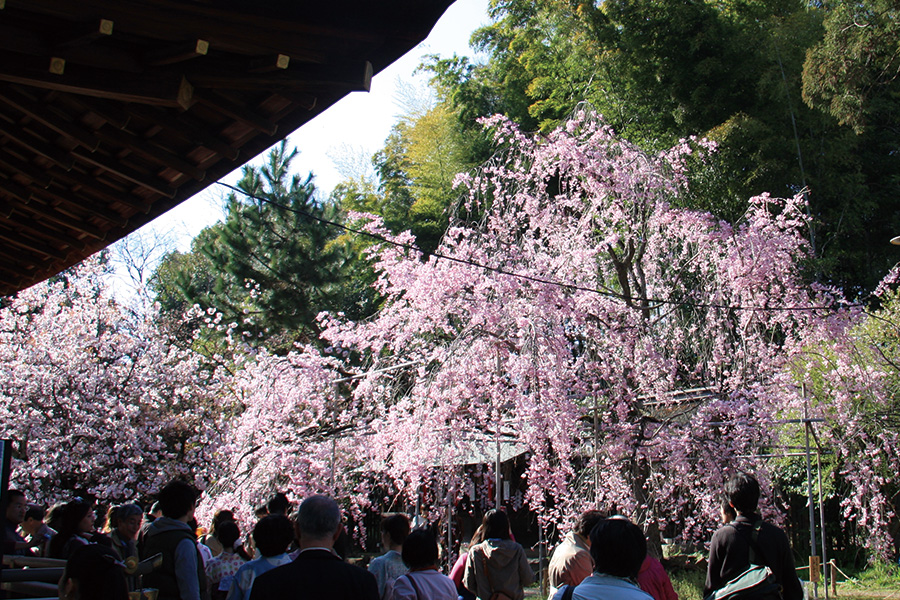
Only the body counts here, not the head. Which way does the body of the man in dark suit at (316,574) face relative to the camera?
away from the camera

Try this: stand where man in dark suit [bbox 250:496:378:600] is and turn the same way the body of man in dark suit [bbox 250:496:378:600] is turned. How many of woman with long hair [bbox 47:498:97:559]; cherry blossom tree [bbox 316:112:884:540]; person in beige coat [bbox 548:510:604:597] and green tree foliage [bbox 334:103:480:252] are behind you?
0

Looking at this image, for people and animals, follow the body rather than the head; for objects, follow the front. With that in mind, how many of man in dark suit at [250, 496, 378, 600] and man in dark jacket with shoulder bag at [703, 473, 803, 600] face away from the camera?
2

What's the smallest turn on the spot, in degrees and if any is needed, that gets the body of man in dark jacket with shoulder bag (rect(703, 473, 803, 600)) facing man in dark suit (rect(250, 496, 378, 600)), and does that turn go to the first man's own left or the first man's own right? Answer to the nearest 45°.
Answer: approximately 135° to the first man's own left

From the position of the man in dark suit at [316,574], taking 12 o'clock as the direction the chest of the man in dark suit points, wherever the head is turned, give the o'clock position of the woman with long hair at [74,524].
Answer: The woman with long hair is roughly at 11 o'clock from the man in dark suit.

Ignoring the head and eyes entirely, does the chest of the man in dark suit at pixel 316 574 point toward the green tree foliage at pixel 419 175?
yes

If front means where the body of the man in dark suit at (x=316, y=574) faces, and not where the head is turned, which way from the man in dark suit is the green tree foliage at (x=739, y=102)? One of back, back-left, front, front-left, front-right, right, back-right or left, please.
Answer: front-right

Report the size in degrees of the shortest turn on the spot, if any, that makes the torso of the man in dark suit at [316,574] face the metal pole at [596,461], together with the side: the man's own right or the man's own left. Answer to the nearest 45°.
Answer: approximately 45° to the man's own right

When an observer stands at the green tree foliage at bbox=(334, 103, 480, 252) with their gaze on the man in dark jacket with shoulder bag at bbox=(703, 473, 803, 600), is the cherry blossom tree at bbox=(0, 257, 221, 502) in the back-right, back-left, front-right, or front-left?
front-right

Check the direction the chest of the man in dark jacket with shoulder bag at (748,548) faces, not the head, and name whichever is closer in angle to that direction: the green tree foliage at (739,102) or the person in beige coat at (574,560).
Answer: the green tree foliage

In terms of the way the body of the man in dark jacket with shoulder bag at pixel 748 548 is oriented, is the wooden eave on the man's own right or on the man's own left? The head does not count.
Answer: on the man's own left

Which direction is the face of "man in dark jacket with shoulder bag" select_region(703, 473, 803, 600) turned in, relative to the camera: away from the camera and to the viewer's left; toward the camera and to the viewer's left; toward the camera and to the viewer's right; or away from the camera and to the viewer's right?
away from the camera and to the viewer's left

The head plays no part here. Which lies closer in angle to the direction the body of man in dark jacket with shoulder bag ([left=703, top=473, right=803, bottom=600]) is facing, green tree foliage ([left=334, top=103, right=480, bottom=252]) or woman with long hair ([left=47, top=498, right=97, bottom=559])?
the green tree foliage

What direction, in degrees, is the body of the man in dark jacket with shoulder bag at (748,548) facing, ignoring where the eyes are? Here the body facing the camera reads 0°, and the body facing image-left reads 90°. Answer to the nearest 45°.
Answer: approximately 180°

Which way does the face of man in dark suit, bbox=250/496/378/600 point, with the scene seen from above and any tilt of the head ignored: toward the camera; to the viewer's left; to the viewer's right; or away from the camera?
away from the camera

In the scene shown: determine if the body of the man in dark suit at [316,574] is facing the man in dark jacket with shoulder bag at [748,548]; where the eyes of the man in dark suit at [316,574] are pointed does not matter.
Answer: no
